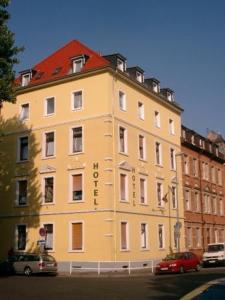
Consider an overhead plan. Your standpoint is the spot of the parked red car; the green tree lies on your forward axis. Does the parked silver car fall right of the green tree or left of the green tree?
right

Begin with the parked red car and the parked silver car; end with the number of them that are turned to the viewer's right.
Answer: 0

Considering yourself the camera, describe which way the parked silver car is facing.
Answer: facing away from the viewer and to the left of the viewer

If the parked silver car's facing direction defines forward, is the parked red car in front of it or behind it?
behind

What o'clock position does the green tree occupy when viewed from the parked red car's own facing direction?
The green tree is roughly at 12 o'clock from the parked red car.

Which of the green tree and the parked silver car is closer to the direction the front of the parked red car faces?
the green tree

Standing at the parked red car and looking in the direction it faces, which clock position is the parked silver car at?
The parked silver car is roughly at 1 o'clock from the parked red car.
